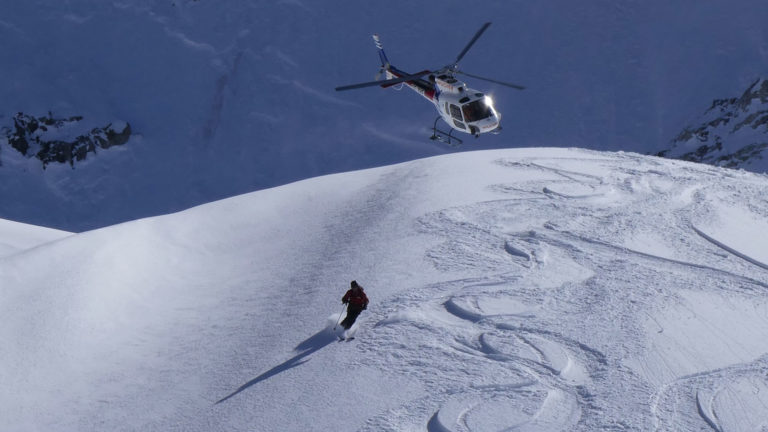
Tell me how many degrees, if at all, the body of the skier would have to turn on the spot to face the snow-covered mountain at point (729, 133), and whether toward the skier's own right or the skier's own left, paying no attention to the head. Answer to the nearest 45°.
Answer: approximately 180°

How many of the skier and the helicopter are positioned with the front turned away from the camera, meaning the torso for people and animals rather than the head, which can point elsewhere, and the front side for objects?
0

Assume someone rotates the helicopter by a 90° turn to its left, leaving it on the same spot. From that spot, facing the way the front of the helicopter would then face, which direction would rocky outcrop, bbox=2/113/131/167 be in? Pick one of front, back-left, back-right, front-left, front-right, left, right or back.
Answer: left

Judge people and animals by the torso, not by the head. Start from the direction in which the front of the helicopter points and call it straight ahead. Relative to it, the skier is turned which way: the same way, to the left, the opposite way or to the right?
to the right

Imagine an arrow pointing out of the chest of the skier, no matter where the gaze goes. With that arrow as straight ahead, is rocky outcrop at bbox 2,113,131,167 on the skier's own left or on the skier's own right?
on the skier's own right

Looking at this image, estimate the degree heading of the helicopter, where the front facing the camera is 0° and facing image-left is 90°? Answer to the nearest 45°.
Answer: approximately 315°

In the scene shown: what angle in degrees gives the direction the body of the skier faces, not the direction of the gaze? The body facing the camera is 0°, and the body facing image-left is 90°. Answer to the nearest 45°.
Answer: approximately 45°
